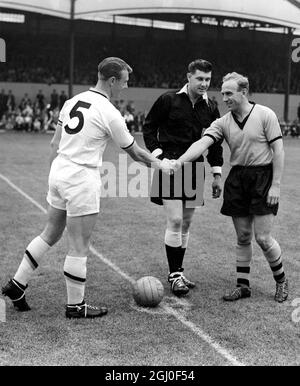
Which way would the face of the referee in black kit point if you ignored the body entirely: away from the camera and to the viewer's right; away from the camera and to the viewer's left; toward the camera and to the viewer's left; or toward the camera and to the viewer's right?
toward the camera and to the viewer's right

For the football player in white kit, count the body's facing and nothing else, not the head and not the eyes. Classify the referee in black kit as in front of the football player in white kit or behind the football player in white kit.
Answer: in front

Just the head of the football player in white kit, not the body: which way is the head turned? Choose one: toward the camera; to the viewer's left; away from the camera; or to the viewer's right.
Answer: to the viewer's right
